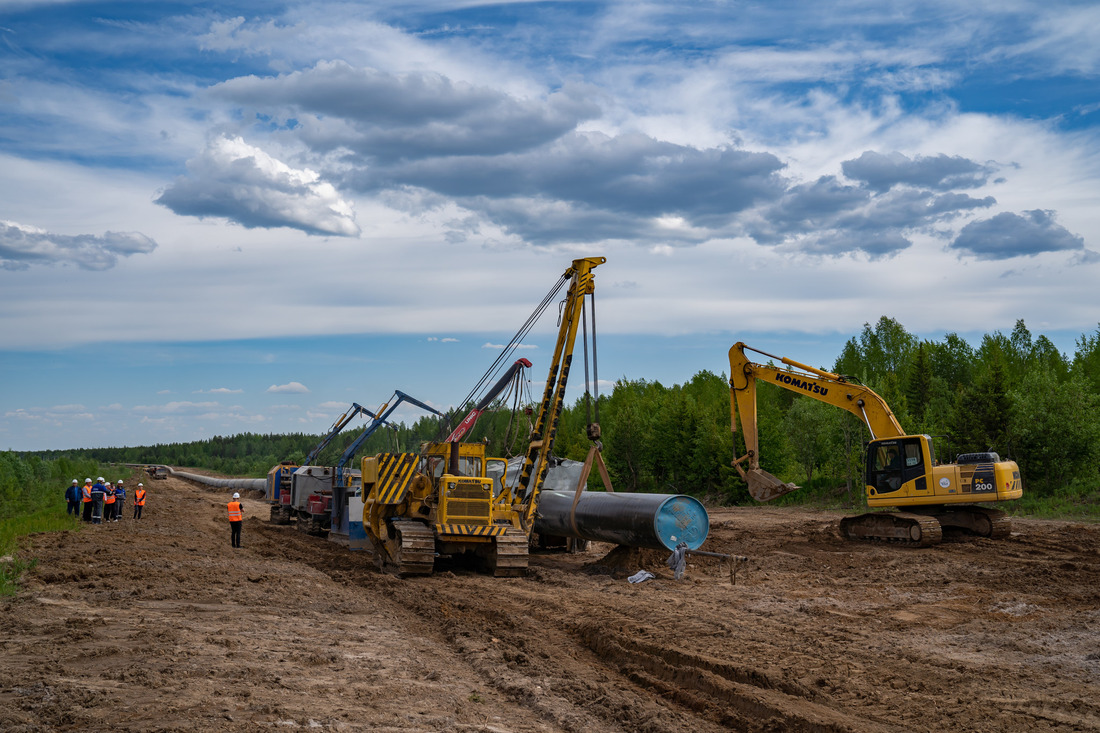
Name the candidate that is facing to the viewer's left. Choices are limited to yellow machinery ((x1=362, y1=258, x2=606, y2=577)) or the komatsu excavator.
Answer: the komatsu excavator

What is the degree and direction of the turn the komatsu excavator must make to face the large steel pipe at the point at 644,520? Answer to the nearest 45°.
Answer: approximately 45° to its left

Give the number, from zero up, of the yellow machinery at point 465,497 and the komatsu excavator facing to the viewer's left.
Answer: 1

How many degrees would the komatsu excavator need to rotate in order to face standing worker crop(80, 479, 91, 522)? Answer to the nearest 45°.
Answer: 0° — it already faces them

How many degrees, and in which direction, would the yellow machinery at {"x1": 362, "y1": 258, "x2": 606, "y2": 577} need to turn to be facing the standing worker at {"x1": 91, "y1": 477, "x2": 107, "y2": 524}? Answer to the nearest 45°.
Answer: approximately 135° to its right

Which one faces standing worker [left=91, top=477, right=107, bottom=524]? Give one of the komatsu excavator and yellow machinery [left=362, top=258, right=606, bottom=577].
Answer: the komatsu excavator

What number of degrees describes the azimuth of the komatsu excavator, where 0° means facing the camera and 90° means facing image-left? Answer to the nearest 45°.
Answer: approximately 90°

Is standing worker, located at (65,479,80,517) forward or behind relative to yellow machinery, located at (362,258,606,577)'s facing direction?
behind

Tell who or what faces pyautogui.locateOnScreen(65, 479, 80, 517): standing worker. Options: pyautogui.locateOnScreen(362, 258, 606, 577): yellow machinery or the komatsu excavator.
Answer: the komatsu excavator

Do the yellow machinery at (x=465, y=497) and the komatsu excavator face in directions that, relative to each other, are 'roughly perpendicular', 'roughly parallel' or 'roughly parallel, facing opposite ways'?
roughly perpendicular

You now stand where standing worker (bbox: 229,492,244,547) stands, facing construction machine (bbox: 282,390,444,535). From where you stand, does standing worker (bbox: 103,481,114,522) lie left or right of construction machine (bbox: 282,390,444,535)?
left
